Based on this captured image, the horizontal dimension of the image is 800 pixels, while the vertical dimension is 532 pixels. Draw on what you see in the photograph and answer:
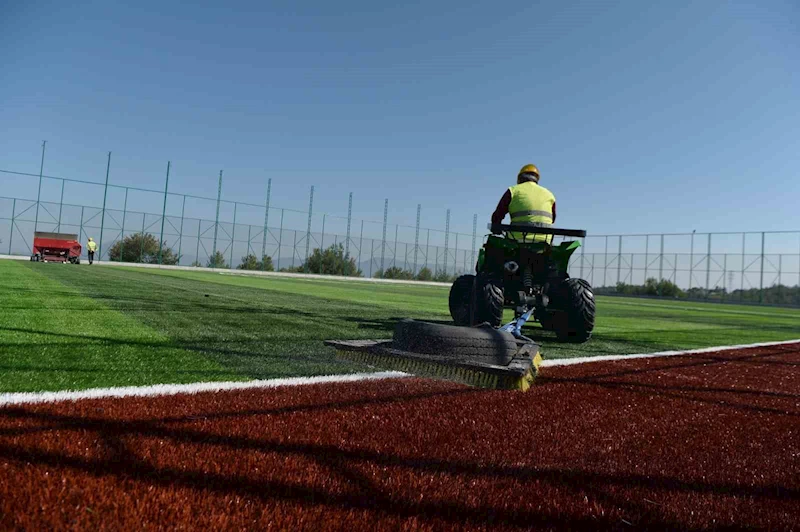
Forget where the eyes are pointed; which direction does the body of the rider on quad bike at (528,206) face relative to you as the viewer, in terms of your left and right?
facing away from the viewer and to the left of the viewer

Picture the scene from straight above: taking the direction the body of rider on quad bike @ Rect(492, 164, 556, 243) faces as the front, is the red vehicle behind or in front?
in front

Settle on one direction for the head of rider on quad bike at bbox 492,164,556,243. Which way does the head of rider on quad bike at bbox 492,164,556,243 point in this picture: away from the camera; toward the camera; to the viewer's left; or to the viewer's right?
away from the camera
